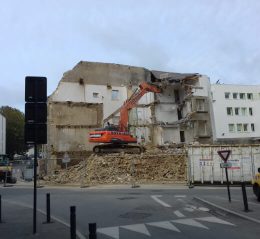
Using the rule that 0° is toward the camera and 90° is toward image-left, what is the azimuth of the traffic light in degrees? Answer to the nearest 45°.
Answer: approximately 180°

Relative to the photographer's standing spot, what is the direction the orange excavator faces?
facing to the right of the viewer

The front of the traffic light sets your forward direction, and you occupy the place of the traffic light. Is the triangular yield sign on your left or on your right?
on your right

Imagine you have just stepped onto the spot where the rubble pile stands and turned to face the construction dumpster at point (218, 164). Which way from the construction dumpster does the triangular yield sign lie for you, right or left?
right

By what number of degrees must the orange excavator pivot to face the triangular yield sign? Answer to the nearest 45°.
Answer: approximately 90° to its right
